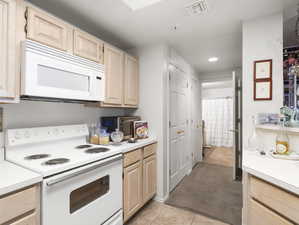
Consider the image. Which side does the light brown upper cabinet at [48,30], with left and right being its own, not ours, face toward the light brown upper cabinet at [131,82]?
left

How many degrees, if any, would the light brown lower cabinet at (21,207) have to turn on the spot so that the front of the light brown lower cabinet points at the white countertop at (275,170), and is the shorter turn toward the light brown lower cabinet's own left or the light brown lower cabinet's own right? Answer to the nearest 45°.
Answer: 0° — it already faces it

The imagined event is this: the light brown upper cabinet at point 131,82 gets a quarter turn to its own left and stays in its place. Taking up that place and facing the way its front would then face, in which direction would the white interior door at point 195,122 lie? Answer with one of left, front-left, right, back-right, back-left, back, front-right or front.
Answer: front

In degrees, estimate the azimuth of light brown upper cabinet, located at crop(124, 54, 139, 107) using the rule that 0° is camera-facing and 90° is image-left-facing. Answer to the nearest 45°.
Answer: approximately 315°

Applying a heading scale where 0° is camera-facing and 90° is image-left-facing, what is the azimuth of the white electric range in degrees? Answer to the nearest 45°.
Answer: approximately 315°

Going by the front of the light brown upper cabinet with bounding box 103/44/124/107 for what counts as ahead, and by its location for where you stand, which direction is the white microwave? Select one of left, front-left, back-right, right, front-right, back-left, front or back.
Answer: right

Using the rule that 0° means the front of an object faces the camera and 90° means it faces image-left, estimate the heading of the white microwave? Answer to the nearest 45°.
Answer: approximately 315°

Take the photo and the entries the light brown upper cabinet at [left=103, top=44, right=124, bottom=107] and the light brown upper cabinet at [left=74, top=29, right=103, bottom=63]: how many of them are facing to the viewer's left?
0

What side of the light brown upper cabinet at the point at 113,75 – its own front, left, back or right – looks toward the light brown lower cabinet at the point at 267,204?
front

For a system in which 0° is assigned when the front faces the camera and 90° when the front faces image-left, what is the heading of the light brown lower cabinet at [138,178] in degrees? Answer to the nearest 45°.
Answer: approximately 315°

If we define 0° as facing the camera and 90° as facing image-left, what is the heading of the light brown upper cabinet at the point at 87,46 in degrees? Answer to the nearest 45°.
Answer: approximately 315°

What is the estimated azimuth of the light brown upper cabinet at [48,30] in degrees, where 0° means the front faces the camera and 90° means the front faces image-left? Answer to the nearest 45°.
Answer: approximately 315°
